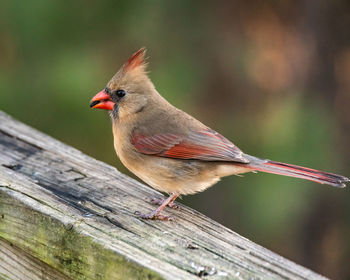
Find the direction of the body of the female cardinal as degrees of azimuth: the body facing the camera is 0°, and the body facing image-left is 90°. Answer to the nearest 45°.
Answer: approximately 90°
